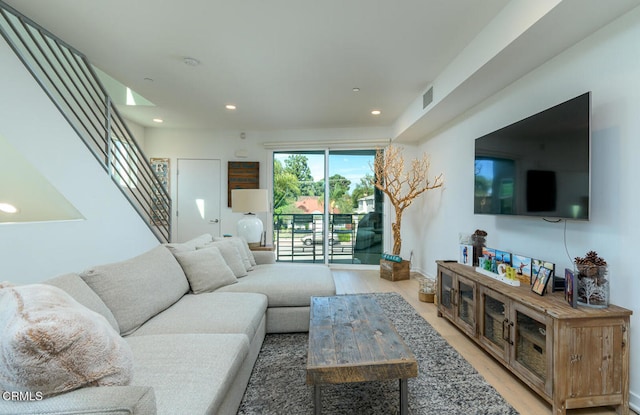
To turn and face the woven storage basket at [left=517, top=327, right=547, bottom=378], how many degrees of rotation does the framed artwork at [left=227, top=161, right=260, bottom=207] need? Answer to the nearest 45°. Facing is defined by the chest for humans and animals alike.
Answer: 0° — it already faces it

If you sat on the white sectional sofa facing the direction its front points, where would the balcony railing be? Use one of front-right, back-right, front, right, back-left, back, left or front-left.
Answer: front-left

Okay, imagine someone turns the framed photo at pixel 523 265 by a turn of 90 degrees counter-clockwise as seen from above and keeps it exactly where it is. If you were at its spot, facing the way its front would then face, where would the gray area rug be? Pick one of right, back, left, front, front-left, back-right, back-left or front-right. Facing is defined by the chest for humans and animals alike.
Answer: right

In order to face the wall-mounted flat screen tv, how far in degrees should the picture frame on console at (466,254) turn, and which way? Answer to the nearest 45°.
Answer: approximately 90° to its left

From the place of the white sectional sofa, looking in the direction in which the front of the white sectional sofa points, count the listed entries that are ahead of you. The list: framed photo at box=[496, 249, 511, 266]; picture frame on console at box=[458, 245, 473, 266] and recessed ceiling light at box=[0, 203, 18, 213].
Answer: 2

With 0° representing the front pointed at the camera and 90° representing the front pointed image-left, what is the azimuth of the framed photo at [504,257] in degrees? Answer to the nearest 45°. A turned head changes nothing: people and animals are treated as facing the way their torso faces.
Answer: approximately 45°

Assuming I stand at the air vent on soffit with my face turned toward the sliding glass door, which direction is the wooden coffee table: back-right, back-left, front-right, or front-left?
back-left

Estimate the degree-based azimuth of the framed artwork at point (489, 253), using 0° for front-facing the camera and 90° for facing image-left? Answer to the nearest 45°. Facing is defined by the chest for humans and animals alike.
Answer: approximately 45°

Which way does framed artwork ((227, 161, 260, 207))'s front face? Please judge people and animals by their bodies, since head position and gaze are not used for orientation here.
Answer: toward the camera

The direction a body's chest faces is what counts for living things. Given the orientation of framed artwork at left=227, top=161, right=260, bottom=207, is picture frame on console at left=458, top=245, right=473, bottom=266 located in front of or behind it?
in front

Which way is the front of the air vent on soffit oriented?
to the viewer's left

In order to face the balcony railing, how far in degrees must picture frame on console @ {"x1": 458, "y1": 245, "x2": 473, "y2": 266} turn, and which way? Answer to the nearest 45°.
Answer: approximately 90° to its right

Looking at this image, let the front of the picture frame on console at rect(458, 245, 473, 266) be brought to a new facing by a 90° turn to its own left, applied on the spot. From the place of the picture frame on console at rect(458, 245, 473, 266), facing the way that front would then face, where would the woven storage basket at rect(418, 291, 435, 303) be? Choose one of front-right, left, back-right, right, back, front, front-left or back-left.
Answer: back

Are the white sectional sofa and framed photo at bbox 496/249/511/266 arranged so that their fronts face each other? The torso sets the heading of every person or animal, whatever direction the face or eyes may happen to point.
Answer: yes

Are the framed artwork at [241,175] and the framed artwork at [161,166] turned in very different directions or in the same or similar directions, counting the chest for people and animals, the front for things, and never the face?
same or similar directions

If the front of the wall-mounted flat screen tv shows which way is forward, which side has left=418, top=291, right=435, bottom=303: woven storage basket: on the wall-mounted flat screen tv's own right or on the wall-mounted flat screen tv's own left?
on the wall-mounted flat screen tv's own right
